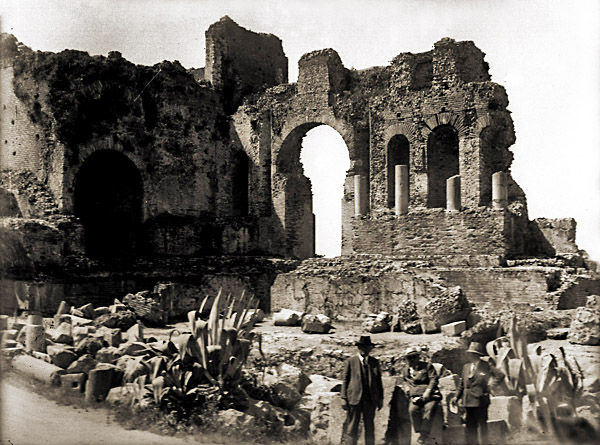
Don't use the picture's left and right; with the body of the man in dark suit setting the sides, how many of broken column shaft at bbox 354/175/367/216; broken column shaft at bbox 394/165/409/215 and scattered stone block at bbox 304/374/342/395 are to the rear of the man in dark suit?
3

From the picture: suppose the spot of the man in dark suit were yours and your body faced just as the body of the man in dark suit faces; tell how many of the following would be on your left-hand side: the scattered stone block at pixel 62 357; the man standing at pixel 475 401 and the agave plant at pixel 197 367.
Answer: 1

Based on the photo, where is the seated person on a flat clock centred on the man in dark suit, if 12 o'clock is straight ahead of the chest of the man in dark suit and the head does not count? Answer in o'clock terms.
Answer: The seated person is roughly at 8 o'clock from the man in dark suit.

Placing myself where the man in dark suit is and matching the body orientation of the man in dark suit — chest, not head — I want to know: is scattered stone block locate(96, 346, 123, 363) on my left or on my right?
on my right

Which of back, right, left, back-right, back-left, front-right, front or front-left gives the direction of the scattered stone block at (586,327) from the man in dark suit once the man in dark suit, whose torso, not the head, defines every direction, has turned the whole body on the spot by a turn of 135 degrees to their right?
right

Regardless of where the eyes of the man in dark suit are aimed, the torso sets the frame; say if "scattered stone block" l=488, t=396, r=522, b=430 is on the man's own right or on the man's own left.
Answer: on the man's own left

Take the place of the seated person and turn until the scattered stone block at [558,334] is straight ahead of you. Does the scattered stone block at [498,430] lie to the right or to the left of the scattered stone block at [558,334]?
right

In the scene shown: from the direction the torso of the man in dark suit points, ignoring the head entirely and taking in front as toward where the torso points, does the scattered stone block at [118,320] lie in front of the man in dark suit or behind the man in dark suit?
behind

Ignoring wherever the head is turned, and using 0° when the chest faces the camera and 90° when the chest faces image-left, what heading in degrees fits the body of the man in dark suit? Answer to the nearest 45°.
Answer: approximately 0°

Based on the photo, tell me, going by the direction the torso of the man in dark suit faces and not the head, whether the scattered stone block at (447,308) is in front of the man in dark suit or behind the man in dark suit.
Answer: behind
